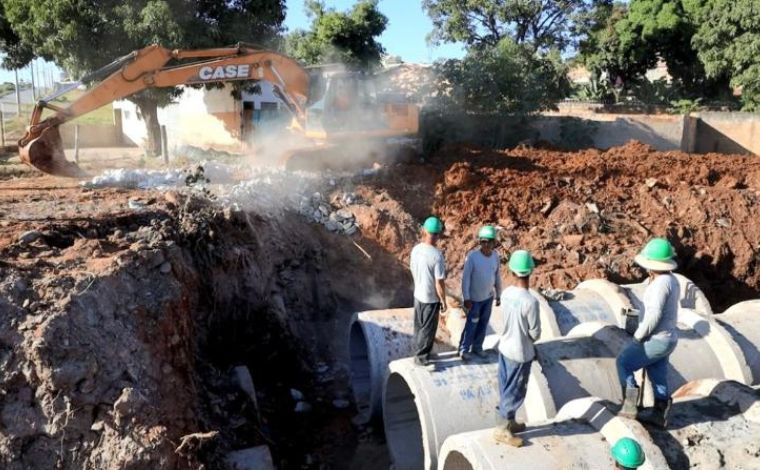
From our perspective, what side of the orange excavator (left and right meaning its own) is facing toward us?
left

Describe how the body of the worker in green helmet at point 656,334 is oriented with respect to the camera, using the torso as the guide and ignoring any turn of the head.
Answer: to the viewer's left

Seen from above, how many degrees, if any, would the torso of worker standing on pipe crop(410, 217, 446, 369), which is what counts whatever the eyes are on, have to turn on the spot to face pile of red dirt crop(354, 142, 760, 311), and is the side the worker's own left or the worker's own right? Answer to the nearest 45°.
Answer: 0° — they already face it

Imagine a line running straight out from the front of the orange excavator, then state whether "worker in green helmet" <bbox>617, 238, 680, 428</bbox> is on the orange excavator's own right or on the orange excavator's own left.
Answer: on the orange excavator's own left

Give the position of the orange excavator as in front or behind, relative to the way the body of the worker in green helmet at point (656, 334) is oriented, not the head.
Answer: in front

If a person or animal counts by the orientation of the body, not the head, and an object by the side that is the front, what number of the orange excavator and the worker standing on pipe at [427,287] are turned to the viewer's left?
1

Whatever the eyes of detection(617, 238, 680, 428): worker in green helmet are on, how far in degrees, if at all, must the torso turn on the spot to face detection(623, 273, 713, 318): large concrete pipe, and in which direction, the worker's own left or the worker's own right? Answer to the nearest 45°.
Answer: approximately 90° to the worker's own right

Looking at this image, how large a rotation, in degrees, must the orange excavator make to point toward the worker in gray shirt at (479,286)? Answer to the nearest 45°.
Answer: approximately 90° to its left

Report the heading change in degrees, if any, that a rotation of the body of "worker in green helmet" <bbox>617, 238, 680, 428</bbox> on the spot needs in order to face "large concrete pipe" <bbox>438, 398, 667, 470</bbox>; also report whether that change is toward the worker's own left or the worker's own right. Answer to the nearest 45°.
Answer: approximately 45° to the worker's own left

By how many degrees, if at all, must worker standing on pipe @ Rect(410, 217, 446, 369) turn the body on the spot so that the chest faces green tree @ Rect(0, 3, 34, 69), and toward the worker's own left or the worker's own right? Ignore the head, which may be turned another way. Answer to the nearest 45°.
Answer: approximately 90° to the worker's own left

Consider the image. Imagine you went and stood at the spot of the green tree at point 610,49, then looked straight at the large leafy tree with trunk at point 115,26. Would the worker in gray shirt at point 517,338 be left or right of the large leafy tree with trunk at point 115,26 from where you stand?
left

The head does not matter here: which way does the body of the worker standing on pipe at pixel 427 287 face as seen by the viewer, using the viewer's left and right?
facing away from the viewer and to the right of the viewer

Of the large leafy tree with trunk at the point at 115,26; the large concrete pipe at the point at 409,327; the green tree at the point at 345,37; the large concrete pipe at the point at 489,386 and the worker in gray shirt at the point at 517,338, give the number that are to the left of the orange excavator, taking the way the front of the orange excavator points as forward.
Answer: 3

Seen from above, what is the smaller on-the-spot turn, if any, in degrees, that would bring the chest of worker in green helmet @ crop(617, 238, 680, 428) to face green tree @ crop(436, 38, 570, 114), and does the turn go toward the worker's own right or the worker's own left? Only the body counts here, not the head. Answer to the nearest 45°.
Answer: approximately 90° to the worker's own right

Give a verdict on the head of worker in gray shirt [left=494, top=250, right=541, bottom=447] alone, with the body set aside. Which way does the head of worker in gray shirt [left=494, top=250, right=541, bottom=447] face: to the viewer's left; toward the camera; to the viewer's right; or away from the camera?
away from the camera

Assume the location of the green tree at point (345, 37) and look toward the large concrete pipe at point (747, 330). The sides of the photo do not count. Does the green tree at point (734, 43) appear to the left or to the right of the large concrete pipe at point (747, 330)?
left

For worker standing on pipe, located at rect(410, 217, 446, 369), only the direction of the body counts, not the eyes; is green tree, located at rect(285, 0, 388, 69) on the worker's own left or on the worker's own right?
on the worker's own left

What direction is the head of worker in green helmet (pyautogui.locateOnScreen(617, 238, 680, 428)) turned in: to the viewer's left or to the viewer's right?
to the viewer's left
